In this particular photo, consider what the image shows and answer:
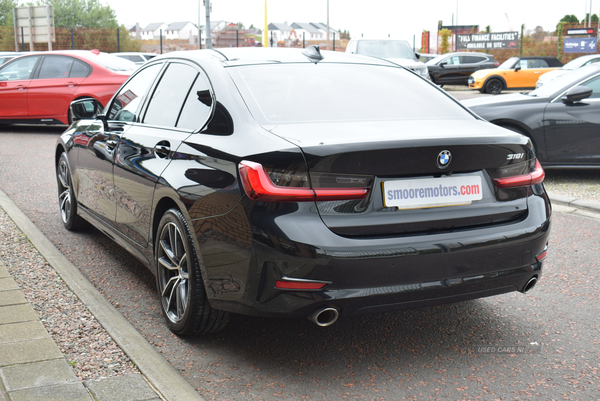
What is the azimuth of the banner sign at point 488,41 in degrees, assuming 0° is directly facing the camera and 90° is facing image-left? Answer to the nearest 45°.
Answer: approximately 0°

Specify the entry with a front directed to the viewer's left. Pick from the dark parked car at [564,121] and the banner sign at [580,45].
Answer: the dark parked car

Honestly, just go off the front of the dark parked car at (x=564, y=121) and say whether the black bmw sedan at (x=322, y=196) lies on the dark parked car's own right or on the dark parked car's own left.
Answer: on the dark parked car's own left

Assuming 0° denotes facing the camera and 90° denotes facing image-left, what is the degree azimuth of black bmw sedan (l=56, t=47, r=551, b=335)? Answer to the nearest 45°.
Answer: approximately 135°

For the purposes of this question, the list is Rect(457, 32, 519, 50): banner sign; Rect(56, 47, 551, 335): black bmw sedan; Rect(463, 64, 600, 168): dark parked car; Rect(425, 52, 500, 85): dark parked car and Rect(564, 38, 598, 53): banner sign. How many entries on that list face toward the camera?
2

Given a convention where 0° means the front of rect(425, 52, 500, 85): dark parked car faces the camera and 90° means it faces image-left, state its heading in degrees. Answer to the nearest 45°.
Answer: approximately 90°

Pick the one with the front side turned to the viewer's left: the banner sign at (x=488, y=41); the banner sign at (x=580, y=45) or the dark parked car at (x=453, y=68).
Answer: the dark parked car

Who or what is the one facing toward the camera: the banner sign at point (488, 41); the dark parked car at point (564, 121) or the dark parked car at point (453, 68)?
the banner sign

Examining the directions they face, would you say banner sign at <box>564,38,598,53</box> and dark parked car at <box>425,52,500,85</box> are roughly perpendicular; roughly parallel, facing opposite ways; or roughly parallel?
roughly perpendicular

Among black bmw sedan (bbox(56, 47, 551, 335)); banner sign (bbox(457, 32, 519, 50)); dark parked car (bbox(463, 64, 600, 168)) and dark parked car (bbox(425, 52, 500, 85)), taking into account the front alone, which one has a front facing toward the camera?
the banner sign

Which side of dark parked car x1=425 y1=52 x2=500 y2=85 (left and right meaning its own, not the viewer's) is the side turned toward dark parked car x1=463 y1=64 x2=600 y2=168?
left

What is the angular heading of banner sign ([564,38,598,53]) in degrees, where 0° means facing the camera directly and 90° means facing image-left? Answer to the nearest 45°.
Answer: approximately 0°

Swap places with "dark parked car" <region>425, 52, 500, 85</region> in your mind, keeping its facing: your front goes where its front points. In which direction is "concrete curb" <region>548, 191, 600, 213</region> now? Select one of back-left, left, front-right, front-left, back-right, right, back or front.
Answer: left
